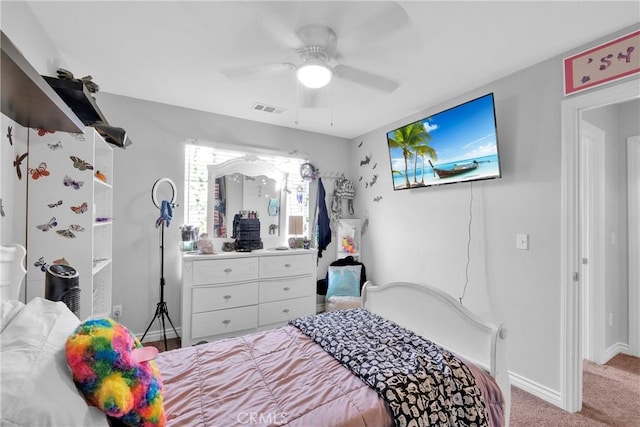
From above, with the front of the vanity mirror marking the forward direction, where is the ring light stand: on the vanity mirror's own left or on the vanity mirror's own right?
on the vanity mirror's own right

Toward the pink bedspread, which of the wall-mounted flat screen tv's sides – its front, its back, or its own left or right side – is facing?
front

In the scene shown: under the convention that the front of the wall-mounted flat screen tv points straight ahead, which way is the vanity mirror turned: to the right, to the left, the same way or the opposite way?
to the left

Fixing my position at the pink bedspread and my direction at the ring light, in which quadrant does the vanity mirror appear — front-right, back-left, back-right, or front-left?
front-right

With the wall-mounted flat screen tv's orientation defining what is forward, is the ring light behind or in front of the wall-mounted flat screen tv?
in front

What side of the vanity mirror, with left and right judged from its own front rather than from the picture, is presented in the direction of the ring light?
right

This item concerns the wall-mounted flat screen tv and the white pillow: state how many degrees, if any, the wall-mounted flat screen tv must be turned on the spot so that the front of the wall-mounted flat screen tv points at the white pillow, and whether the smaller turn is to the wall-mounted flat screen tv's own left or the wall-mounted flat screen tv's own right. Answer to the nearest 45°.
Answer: approximately 45° to the wall-mounted flat screen tv's own left

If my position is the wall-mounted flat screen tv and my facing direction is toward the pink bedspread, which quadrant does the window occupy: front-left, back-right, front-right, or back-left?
front-right

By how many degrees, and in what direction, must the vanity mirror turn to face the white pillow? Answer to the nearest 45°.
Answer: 0° — it already faces it

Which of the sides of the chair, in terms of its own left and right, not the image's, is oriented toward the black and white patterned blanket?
front

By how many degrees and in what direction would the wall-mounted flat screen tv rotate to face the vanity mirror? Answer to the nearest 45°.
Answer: approximately 45° to its right

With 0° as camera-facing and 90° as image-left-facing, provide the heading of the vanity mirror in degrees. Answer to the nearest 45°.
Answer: approximately 0°

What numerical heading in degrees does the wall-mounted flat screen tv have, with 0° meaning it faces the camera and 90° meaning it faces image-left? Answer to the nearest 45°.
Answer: approximately 45°

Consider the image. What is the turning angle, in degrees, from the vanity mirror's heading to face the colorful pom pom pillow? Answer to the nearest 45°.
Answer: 0° — it already faces it

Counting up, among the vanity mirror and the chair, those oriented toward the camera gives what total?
2

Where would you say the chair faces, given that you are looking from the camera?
facing the viewer

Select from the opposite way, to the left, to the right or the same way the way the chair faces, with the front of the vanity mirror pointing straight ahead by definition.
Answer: the same way

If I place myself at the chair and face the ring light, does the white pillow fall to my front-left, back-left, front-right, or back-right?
front-left
